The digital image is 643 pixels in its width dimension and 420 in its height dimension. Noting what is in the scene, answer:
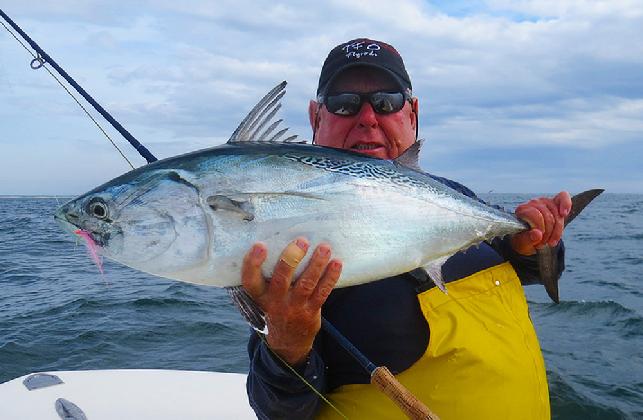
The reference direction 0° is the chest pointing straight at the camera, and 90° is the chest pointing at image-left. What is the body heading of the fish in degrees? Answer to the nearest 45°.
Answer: approximately 90°

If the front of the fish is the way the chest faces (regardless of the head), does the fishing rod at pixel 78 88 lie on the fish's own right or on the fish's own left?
on the fish's own right
